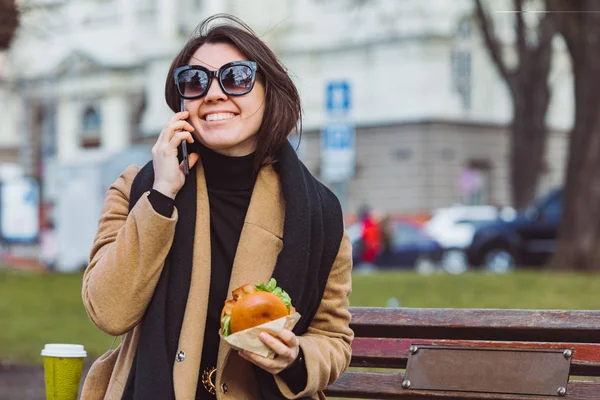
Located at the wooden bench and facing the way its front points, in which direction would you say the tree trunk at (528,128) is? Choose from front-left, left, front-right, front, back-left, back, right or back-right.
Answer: back

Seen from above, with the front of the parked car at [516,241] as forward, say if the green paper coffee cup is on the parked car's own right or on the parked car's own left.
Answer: on the parked car's own left

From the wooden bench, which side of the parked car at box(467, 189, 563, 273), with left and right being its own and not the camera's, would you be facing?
left

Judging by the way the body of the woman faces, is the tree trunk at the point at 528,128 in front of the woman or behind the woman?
behind

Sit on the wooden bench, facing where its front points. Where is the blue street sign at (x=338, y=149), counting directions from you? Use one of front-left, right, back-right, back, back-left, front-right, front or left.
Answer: back
